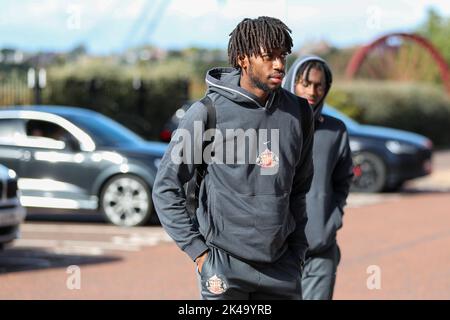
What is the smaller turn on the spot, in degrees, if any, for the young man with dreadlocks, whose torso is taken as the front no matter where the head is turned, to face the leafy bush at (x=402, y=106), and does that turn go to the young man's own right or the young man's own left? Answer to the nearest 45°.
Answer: approximately 135° to the young man's own left

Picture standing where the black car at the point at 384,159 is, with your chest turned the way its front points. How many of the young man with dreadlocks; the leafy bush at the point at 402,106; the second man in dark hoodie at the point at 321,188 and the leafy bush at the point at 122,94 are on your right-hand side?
2

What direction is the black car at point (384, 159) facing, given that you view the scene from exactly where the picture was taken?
facing to the right of the viewer

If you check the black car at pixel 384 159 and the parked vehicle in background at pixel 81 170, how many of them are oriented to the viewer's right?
2

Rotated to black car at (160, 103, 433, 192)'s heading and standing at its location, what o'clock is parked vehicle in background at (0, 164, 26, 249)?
The parked vehicle in background is roughly at 4 o'clock from the black car.

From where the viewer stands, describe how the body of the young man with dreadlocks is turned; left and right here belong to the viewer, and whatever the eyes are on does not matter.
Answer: facing the viewer and to the right of the viewer

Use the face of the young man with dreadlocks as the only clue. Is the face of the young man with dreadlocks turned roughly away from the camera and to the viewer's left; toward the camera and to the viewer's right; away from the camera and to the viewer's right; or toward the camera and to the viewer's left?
toward the camera and to the viewer's right

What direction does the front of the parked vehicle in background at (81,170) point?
to the viewer's right
